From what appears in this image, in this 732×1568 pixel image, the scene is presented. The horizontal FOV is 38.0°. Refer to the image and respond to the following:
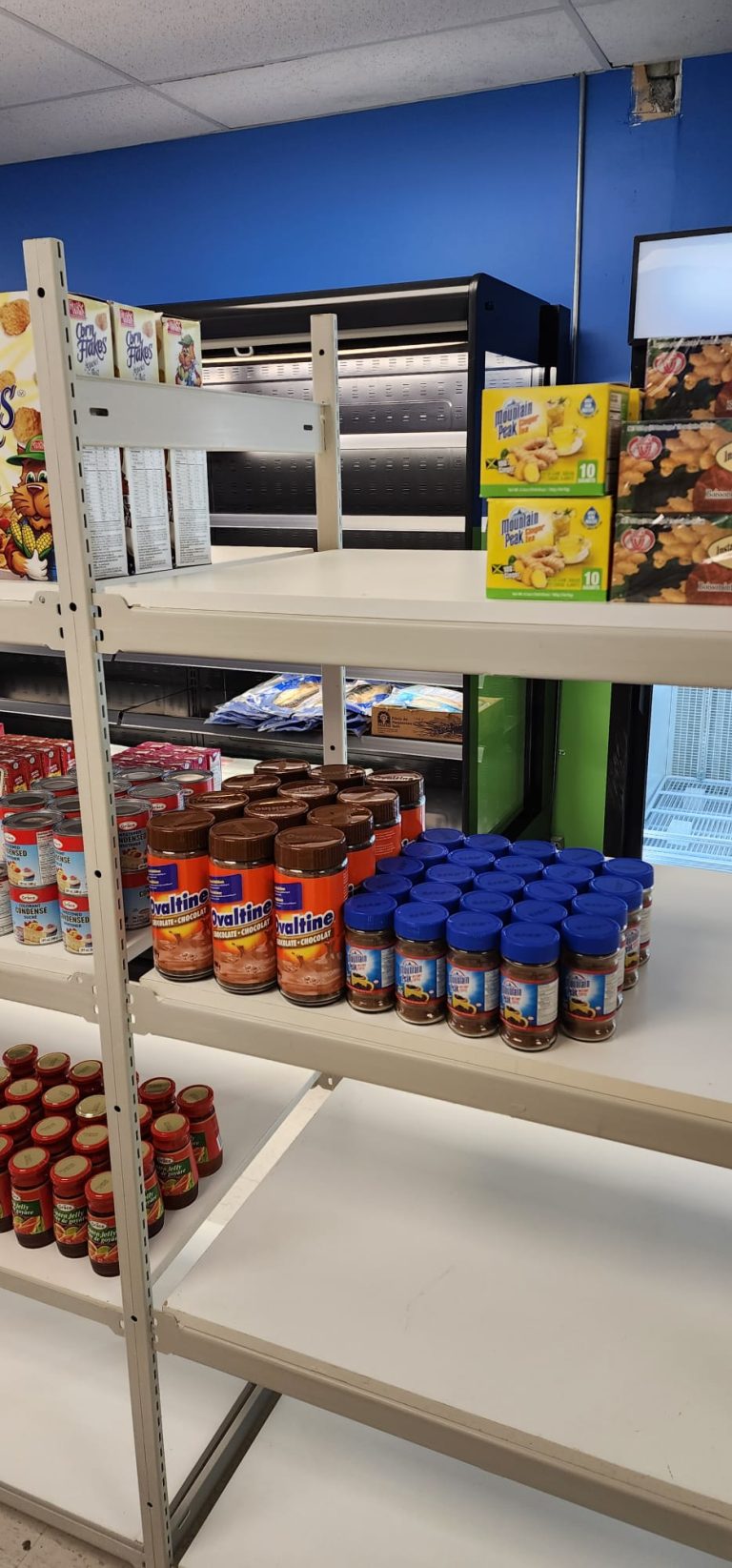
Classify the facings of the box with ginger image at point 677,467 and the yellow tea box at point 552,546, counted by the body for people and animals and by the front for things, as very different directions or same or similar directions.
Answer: same or similar directions

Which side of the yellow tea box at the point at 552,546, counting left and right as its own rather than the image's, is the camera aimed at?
front

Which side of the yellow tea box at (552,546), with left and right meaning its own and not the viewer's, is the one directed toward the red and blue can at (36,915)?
right

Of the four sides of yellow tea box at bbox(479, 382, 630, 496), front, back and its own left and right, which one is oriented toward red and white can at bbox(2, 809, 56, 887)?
right

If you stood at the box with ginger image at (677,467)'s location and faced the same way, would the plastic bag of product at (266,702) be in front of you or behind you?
behind

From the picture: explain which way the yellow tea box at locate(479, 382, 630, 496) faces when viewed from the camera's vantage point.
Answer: facing the viewer

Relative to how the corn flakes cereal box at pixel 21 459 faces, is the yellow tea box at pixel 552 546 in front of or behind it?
in front

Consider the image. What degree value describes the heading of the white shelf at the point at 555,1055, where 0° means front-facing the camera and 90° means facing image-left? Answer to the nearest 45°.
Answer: approximately 45°

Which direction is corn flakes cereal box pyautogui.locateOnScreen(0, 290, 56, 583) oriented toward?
toward the camera
